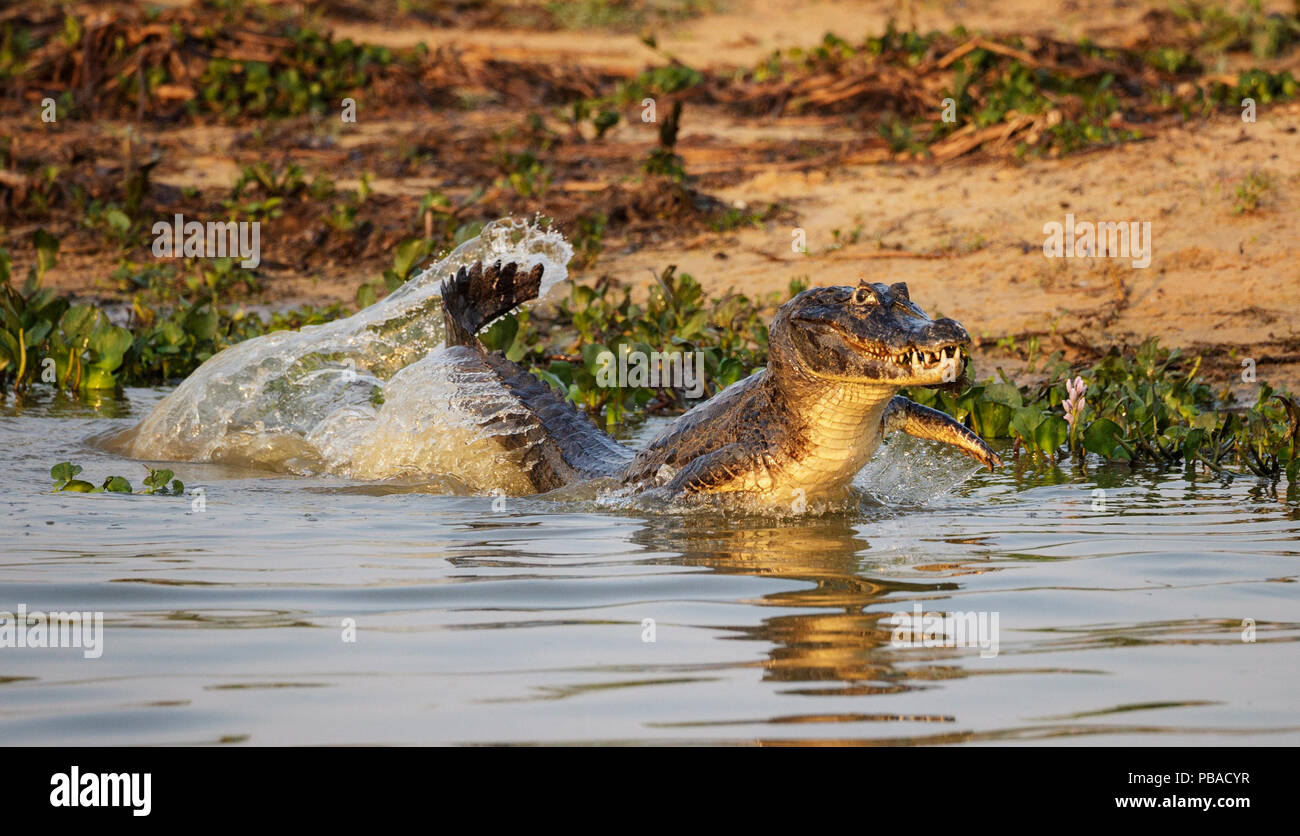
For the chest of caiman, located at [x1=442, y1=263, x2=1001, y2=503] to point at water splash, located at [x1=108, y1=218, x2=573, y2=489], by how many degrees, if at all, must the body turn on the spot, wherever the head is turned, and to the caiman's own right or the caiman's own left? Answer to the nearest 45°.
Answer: approximately 180°

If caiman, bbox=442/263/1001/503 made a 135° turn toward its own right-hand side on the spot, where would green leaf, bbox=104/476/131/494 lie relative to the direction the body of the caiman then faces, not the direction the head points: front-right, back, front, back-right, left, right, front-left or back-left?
front

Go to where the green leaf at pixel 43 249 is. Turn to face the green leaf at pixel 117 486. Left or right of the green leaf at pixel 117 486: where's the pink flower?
left

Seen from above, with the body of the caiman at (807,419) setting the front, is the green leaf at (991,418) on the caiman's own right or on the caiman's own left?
on the caiman's own left

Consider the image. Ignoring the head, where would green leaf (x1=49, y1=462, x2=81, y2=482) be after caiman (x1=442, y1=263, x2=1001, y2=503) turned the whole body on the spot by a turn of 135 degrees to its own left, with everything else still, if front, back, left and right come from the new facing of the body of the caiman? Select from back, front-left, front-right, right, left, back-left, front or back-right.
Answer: left

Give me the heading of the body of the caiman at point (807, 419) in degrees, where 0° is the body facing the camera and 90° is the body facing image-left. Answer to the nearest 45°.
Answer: approximately 315°

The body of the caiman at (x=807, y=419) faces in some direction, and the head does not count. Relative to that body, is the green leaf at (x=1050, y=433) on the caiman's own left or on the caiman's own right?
on the caiman's own left
